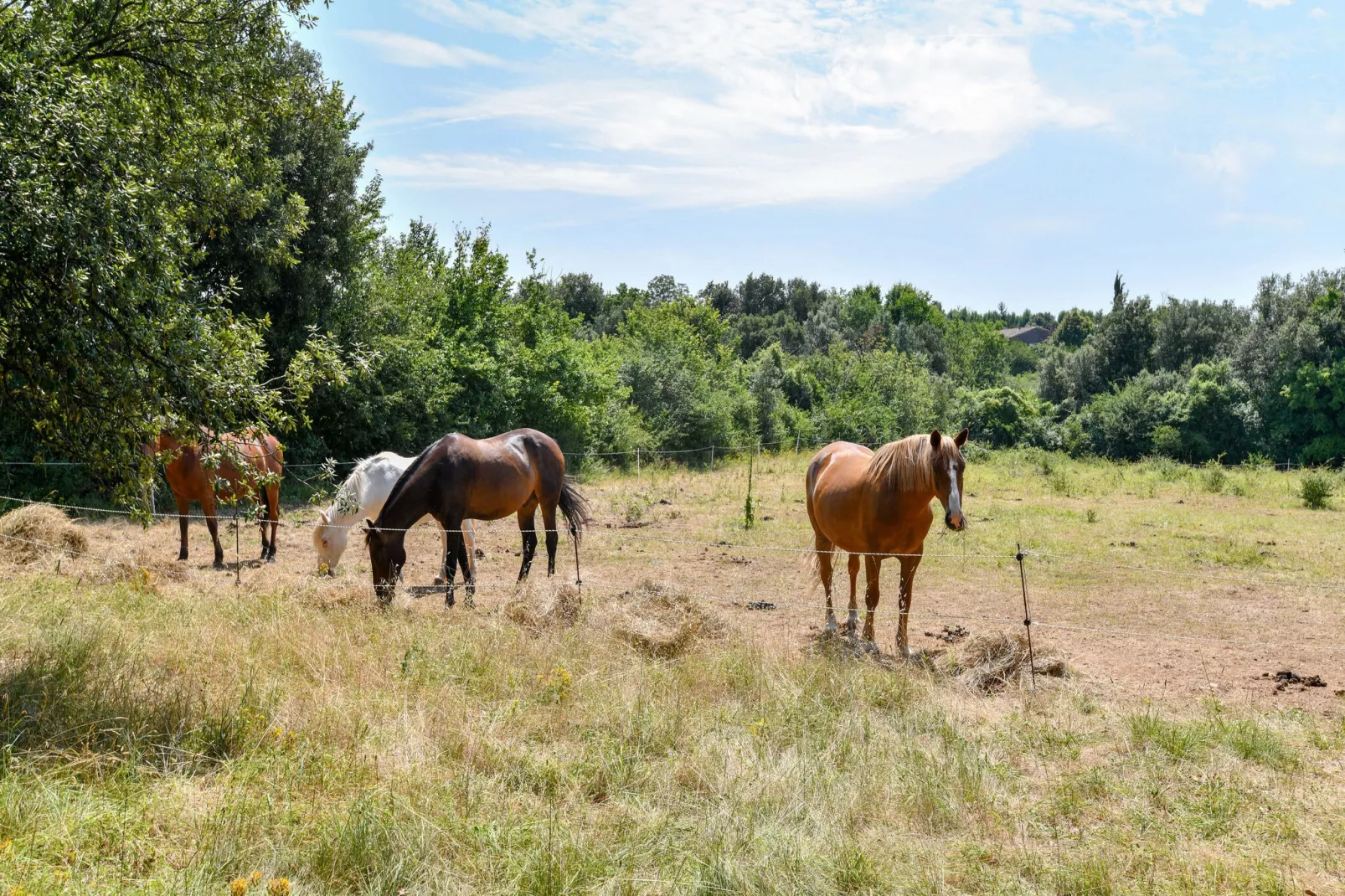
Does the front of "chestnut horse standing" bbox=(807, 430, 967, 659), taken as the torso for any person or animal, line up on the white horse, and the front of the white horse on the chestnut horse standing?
no

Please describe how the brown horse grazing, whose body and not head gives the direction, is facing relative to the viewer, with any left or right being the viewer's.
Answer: facing the viewer and to the left of the viewer

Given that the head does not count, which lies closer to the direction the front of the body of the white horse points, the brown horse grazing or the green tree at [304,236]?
the green tree

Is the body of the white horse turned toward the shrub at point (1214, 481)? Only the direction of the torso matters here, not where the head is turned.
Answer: no

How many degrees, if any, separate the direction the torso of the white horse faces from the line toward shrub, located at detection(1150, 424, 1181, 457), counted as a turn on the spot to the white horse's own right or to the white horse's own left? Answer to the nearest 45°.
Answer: approximately 135° to the white horse's own right

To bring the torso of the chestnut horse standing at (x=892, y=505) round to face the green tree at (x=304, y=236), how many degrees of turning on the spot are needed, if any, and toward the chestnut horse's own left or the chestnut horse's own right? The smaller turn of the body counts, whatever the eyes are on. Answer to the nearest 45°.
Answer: approximately 180°

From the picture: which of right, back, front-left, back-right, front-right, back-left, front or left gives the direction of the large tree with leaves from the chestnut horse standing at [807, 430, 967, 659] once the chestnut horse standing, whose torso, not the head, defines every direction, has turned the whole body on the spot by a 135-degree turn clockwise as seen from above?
front-left

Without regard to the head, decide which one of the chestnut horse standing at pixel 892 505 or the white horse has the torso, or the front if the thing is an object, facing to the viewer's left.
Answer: the white horse

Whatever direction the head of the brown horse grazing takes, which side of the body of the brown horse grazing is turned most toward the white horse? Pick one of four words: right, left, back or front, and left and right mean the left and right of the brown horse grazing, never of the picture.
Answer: right

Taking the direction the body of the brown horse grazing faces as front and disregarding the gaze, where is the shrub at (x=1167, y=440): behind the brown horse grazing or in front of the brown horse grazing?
behind

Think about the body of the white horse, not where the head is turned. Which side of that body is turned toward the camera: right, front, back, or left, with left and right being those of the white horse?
left

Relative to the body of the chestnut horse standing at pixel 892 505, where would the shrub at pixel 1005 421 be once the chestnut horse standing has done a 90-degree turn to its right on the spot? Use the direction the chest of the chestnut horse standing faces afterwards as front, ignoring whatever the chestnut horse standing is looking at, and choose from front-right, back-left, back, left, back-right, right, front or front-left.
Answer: back-right

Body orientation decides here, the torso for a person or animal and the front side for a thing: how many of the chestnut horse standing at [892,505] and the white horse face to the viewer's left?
1

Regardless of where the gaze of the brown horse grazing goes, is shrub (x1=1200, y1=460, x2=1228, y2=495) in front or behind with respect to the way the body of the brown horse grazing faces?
behind

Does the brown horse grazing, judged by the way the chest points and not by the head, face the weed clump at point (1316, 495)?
no

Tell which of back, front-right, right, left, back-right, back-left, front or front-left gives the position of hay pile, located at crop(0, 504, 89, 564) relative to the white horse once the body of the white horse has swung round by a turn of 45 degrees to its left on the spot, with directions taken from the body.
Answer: front-right
